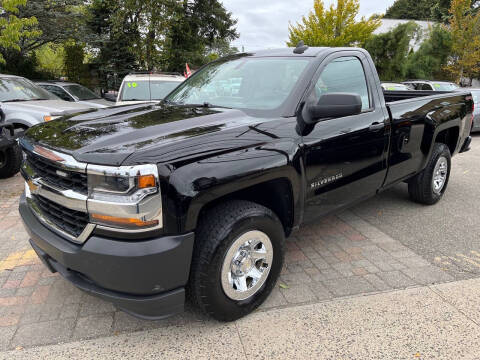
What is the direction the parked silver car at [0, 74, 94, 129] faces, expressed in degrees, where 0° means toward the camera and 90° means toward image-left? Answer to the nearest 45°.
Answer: approximately 315°

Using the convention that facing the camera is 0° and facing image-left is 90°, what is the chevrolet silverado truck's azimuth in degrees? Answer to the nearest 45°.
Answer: approximately 45°

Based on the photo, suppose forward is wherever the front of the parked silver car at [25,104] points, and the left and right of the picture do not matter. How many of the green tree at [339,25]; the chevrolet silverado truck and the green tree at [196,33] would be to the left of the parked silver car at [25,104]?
2

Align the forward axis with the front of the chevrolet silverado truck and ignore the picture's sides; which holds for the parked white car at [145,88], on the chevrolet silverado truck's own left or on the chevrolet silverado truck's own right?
on the chevrolet silverado truck's own right

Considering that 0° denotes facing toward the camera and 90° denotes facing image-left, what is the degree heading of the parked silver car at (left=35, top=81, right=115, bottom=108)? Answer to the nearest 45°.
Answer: approximately 315°

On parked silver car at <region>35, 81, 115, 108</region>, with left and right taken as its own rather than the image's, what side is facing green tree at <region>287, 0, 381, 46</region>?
left

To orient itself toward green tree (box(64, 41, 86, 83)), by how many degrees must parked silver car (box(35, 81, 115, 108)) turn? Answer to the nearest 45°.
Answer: approximately 135° to its left

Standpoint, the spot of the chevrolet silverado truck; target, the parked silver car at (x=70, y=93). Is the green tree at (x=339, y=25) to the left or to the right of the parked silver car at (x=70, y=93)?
right

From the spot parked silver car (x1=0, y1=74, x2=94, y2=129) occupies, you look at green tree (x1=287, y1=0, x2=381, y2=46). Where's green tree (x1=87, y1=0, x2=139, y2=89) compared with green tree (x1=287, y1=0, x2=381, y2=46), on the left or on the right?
left

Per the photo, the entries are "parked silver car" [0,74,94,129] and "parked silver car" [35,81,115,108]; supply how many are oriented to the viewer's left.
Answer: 0

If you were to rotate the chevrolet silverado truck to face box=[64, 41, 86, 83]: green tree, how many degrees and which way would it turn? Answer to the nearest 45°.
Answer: approximately 90° to its right

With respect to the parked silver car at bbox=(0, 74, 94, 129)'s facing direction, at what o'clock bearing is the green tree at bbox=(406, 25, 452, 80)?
The green tree is roughly at 10 o'clock from the parked silver car.

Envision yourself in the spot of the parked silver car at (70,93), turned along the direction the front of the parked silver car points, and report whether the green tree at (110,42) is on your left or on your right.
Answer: on your left
